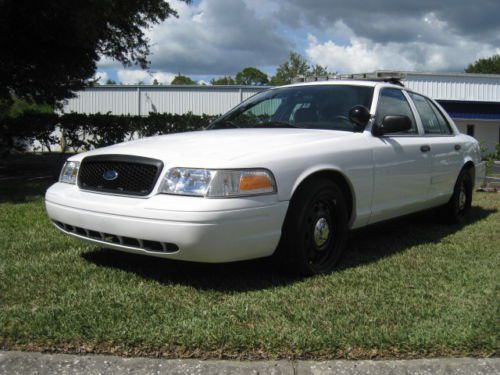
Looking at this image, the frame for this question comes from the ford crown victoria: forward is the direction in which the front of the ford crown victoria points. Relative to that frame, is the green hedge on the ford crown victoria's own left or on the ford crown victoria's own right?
on the ford crown victoria's own right

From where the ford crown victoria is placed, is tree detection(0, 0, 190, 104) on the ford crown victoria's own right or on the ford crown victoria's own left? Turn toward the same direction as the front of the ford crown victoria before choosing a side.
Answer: on the ford crown victoria's own right

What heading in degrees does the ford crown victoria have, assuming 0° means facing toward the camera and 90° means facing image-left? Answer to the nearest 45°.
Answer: approximately 45°
